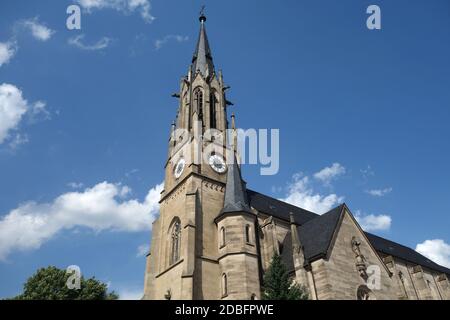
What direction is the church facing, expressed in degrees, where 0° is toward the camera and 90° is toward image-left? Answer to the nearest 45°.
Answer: approximately 45°

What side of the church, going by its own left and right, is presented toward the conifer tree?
left
